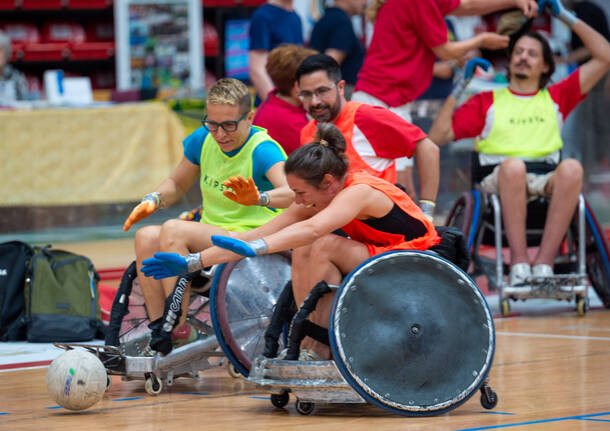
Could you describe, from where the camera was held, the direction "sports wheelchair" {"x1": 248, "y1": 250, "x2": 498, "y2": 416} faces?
facing to the left of the viewer

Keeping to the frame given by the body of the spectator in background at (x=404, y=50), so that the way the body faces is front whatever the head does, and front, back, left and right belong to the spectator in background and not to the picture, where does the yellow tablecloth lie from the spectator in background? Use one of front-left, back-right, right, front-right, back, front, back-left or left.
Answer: back-left

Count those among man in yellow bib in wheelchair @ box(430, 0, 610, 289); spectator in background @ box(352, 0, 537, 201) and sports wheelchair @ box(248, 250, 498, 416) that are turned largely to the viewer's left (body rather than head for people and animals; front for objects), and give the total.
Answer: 1

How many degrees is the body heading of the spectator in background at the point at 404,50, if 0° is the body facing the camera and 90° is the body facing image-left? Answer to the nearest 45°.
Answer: approximately 270°

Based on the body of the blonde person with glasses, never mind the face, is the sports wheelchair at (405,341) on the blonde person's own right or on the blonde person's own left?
on the blonde person's own left

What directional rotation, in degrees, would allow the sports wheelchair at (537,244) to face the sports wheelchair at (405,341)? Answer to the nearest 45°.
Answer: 0° — it already faces it

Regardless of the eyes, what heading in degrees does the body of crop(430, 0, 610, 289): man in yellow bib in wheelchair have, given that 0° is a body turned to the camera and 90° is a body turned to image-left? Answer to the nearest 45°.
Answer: approximately 0°

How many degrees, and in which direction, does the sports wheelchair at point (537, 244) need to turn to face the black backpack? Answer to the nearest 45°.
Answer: approximately 45° to its right
